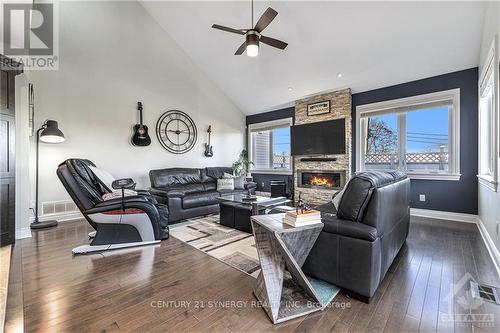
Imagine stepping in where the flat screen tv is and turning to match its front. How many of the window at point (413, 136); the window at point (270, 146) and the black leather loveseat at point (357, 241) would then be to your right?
1

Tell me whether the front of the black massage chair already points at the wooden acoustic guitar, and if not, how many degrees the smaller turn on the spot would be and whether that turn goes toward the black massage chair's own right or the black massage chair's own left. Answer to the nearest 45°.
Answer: approximately 90° to the black massage chair's own left

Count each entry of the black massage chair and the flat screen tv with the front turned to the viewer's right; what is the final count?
1

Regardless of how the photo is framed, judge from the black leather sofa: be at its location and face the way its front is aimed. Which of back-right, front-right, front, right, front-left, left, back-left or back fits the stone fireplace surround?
front-left

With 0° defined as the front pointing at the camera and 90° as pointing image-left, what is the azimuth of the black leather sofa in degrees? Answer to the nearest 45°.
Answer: approximately 315°

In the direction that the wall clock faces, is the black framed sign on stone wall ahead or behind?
ahead

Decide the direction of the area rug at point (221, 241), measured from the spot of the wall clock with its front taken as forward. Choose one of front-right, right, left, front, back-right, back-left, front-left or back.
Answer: front-right

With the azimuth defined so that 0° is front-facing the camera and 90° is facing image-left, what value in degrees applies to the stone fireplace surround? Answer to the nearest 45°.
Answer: approximately 45°

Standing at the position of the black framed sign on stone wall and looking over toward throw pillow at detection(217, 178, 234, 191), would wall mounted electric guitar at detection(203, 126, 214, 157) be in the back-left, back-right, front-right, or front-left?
front-right

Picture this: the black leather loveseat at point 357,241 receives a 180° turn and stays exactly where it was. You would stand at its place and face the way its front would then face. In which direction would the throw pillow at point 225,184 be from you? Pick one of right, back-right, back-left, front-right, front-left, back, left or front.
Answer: back

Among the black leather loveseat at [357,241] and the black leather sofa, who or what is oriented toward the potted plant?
the black leather loveseat

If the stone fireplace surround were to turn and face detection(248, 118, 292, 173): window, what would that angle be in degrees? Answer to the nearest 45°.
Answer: approximately 90° to its right

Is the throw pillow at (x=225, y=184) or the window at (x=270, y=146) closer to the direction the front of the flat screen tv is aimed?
the throw pillow

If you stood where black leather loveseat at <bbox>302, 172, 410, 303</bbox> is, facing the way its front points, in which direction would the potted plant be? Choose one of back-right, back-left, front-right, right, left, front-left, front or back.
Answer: front

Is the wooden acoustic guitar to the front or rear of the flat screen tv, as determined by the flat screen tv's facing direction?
to the front

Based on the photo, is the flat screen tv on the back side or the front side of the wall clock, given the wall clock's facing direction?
on the front side

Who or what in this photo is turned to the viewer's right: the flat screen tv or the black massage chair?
the black massage chair

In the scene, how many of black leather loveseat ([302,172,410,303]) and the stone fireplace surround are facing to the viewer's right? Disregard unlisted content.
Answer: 0
